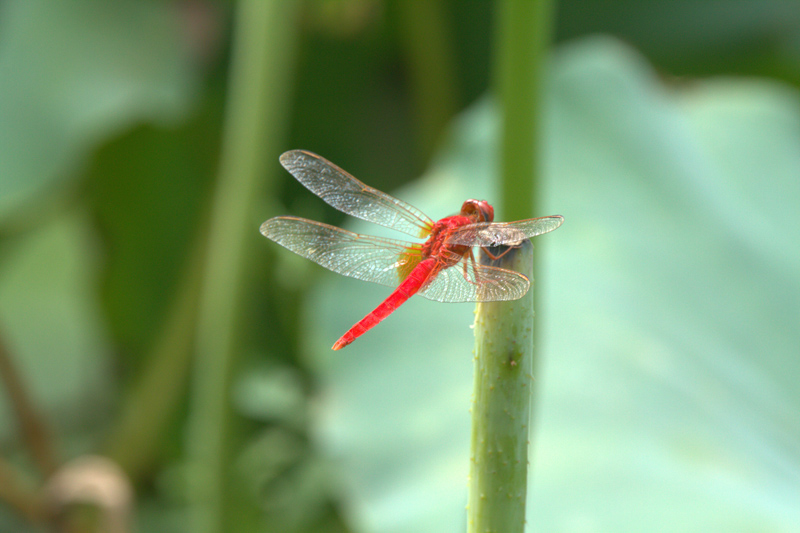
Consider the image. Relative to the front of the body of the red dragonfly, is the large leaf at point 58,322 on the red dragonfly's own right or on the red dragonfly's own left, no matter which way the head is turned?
on the red dragonfly's own left

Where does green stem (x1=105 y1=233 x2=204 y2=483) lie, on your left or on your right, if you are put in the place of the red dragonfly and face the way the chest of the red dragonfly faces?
on your left

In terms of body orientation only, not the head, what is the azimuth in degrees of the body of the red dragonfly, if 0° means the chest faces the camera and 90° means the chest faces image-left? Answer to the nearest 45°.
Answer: approximately 225°

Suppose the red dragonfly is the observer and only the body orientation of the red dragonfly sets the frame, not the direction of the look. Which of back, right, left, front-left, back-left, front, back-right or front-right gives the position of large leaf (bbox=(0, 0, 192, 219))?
left
